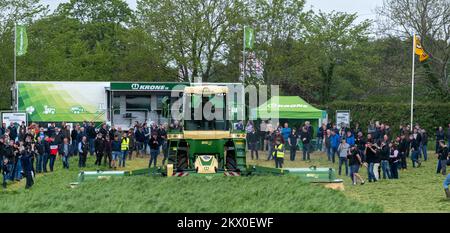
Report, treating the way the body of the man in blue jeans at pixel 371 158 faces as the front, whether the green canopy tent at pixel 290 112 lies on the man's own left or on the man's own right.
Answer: on the man's own right

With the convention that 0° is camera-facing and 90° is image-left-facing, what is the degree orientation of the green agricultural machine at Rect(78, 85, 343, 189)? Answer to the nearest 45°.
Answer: approximately 0°

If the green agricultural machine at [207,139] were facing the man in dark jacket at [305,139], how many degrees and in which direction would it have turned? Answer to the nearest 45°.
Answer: approximately 135° to its left

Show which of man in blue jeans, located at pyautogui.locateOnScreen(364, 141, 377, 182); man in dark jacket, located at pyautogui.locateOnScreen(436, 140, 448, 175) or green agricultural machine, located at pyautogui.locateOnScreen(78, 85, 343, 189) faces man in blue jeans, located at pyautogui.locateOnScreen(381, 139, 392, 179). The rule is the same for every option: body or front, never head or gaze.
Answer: the man in dark jacket

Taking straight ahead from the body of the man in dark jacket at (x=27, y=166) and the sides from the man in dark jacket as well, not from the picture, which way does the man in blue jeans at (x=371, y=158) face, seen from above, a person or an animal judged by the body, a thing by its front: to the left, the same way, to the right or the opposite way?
the opposite way

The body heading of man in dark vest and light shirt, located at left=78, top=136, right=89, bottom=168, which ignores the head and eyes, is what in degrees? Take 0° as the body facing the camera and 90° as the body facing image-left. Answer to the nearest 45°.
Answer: approximately 315°

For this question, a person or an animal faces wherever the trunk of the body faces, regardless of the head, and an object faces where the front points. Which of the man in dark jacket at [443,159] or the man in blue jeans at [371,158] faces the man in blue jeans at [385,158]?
the man in dark jacket

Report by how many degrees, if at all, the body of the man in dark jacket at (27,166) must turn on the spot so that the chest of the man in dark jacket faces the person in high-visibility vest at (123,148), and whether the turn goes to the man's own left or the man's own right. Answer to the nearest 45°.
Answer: approximately 45° to the man's own left

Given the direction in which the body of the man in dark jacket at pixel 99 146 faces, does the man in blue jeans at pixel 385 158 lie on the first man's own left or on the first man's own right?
on the first man's own left

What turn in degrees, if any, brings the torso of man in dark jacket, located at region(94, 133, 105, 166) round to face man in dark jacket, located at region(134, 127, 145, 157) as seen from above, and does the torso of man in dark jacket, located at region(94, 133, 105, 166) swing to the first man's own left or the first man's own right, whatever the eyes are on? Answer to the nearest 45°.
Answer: approximately 135° to the first man's own left
